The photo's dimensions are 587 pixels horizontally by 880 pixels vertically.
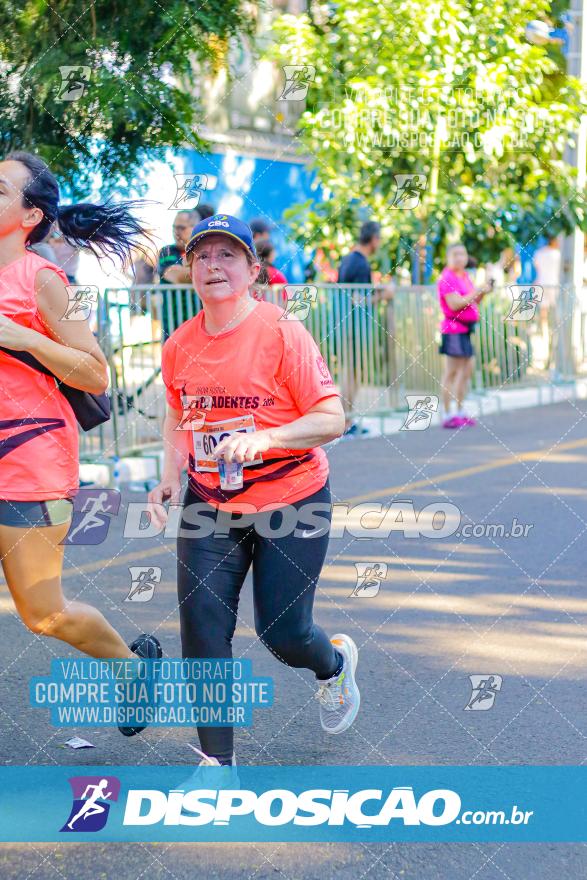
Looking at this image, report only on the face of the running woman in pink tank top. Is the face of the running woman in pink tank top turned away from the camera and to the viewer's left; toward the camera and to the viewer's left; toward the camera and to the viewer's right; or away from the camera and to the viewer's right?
toward the camera and to the viewer's left

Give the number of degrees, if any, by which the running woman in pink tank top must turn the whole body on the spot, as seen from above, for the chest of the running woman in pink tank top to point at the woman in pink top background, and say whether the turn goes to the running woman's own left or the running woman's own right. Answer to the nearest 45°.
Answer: approximately 180°

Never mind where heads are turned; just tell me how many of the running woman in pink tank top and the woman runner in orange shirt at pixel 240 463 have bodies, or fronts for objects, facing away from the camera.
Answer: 0

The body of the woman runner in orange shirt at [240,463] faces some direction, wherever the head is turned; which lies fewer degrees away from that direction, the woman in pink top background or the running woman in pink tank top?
the running woman in pink tank top

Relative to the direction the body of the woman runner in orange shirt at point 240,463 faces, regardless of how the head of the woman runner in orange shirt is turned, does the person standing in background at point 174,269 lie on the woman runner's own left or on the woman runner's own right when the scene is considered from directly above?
on the woman runner's own right

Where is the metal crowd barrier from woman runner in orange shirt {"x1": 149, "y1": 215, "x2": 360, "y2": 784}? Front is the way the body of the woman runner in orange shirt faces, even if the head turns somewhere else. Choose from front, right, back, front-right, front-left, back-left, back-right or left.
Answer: back-right

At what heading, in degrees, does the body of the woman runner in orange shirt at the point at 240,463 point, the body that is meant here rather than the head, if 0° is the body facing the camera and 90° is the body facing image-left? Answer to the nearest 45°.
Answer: approximately 45°

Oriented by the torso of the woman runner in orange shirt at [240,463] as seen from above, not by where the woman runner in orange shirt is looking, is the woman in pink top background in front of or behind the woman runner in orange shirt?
behind

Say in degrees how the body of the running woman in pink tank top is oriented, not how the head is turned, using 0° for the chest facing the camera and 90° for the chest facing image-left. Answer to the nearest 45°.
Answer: approximately 45°

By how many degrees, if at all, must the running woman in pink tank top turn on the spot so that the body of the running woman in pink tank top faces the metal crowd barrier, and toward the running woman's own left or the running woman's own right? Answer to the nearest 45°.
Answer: approximately 135° to the running woman's own right

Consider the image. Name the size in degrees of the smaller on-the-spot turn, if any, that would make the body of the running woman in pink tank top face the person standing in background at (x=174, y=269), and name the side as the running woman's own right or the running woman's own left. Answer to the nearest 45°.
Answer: approximately 135° to the running woman's own right
